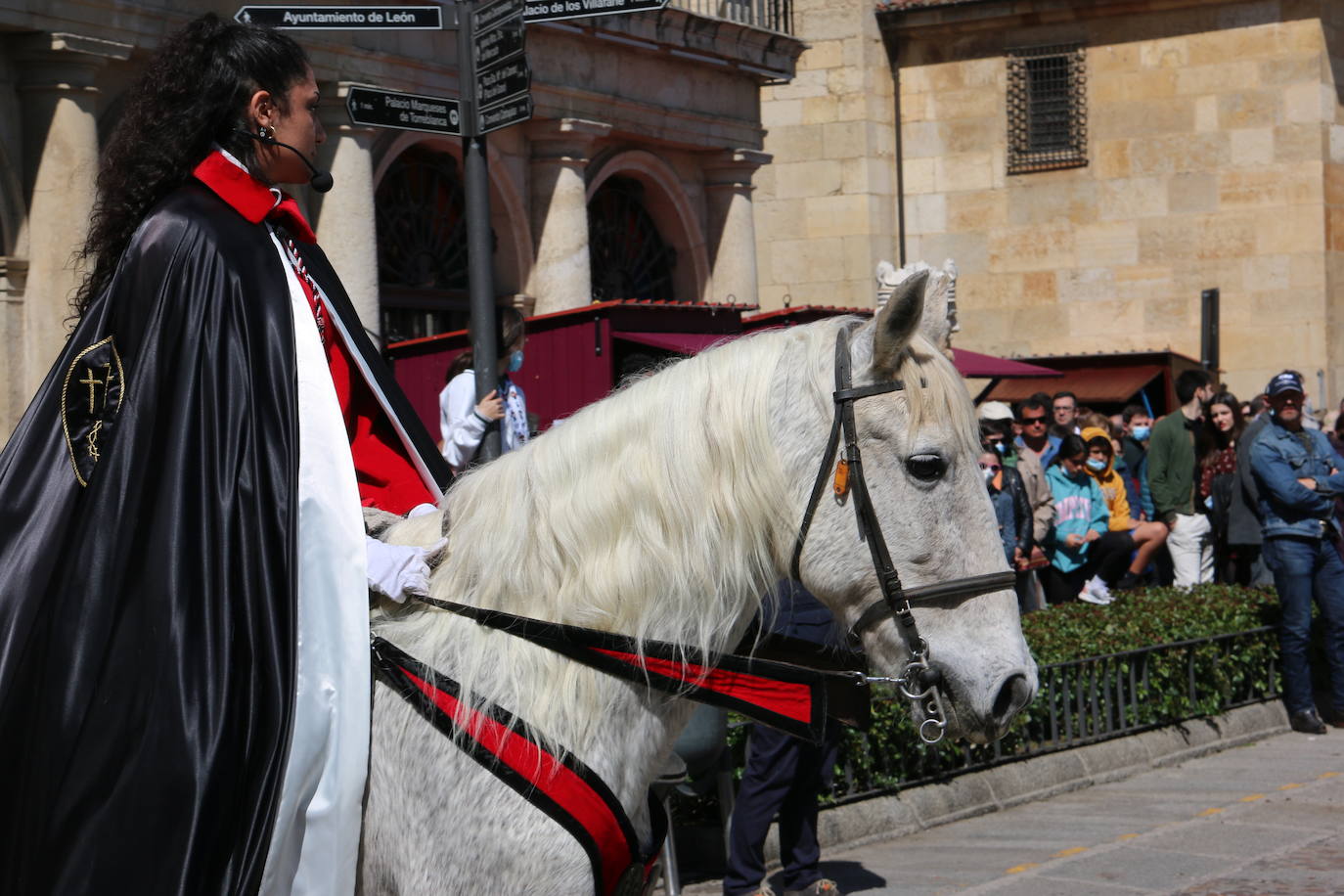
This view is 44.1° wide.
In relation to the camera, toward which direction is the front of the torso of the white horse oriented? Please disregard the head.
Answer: to the viewer's right

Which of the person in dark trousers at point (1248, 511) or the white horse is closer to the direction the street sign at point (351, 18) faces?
the white horse

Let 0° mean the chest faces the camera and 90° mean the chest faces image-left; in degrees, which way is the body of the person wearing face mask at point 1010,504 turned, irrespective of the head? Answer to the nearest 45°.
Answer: approximately 45°

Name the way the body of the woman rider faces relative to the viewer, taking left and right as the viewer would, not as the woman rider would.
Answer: facing to the right of the viewer
